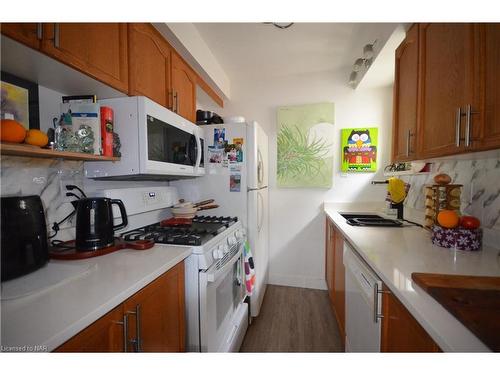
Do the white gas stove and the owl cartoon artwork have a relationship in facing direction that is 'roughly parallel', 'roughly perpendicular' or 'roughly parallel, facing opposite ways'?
roughly perpendicular

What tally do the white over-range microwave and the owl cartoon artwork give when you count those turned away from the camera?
0

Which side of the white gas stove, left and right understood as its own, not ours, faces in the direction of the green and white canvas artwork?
left

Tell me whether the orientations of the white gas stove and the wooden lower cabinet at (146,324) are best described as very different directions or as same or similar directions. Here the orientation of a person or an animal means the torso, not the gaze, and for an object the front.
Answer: same or similar directions

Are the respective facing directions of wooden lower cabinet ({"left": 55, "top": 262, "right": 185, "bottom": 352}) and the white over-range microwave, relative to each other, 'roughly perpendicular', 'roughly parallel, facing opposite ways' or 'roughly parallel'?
roughly parallel

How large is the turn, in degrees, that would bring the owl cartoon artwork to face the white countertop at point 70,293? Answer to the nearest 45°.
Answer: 0° — it already faces it

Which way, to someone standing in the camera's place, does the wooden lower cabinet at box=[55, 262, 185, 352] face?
facing the viewer and to the right of the viewer

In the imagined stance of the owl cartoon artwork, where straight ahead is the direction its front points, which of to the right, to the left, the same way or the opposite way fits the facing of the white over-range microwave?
to the left

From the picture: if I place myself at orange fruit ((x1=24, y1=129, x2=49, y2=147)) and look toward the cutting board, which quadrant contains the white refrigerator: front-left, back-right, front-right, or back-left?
front-left

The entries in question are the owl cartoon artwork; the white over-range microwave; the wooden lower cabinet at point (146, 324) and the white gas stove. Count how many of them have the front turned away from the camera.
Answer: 0

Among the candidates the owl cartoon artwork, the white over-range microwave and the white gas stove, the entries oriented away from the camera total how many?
0

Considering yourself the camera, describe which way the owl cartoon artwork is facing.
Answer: facing the viewer

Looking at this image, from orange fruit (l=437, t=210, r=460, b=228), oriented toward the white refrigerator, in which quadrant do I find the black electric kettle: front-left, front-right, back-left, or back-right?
front-left

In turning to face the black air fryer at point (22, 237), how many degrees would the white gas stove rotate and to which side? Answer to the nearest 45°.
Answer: approximately 90° to its right
